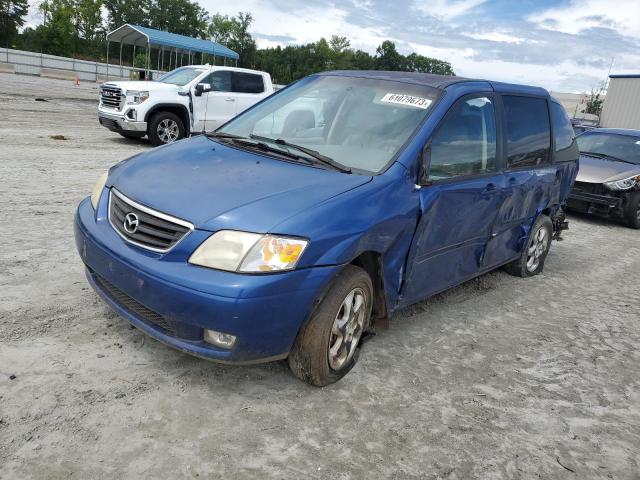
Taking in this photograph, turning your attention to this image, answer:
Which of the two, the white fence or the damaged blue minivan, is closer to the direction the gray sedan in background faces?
the damaged blue minivan

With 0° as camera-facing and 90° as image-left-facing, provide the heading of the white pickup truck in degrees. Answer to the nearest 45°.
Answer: approximately 45°

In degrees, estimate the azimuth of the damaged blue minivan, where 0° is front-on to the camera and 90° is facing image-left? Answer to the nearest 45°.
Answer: approximately 45°

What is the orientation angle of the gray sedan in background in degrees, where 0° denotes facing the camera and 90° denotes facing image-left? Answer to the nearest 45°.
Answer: approximately 45°

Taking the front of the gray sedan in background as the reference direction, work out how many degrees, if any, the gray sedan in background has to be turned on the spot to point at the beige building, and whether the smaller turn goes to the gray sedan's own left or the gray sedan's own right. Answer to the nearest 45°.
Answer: approximately 135° to the gray sedan's own right

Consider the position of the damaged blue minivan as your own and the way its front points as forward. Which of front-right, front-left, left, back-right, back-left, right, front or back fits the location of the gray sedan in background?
back

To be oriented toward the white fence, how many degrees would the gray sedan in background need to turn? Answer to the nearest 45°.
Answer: approximately 90° to its right

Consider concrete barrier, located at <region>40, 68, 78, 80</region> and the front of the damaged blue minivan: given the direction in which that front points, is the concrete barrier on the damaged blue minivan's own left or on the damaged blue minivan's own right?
on the damaged blue minivan's own right

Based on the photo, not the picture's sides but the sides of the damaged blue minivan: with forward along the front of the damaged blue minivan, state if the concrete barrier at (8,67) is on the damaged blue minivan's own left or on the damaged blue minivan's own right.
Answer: on the damaged blue minivan's own right
